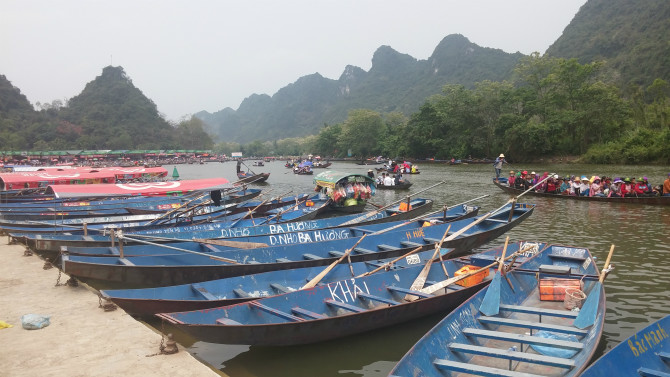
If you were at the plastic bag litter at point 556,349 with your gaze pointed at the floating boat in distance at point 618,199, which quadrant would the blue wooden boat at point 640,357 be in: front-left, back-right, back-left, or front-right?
back-right
